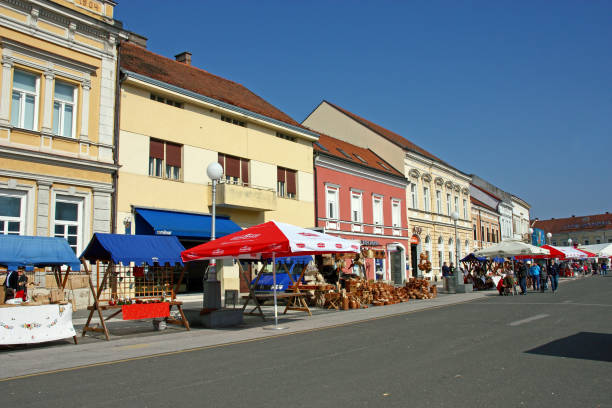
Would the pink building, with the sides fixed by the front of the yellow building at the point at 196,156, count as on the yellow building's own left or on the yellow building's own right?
on the yellow building's own left

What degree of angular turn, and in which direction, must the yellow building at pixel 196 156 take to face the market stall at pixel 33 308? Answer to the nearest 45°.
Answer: approximately 45° to its right

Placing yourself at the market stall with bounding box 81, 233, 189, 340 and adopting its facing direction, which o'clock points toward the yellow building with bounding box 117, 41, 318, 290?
The yellow building is roughly at 8 o'clock from the market stall.

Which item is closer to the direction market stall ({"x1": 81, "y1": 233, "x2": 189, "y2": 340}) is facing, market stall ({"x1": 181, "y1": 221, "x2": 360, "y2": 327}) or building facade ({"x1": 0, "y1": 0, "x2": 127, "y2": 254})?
the market stall

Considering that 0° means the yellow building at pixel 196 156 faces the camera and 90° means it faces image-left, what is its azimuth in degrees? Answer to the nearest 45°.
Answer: approximately 315°

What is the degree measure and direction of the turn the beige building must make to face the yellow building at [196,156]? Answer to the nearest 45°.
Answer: approximately 90° to its right

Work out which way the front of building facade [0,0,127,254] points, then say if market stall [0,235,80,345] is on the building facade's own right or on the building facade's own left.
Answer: on the building facade's own right

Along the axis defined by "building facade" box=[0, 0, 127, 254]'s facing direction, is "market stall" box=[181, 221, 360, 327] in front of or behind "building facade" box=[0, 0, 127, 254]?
in front

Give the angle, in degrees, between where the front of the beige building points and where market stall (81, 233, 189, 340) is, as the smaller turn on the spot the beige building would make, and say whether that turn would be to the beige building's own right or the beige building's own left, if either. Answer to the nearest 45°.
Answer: approximately 45° to the beige building's own right
